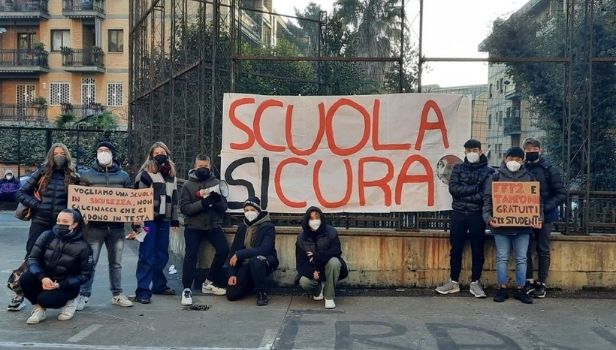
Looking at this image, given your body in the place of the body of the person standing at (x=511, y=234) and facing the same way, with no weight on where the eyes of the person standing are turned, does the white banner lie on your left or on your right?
on your right

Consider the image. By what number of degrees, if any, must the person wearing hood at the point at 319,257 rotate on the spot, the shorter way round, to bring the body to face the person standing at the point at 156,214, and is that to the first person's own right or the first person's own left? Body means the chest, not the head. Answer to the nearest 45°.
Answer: approximately 90° to the first person's own right

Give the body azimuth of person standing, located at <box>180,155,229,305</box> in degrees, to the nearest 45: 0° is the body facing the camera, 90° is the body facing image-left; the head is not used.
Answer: approximately 0°

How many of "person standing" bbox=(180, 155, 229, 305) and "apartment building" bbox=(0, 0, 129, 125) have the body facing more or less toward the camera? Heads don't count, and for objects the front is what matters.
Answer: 2

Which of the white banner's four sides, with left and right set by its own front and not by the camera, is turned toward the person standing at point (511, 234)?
left

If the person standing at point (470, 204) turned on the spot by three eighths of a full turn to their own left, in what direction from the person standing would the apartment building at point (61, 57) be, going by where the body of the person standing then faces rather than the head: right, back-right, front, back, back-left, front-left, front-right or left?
left

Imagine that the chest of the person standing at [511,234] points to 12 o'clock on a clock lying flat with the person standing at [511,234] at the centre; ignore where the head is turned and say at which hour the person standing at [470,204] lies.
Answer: the person standing at [470,204] is roughly at 3 o'clock from the person standing at [511,234].

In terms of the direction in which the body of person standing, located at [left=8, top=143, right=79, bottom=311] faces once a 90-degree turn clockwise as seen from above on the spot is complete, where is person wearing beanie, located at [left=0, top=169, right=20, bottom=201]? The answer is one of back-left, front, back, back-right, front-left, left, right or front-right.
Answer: right

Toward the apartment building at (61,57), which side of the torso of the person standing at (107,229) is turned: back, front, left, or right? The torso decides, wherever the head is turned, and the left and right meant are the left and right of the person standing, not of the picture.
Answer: back

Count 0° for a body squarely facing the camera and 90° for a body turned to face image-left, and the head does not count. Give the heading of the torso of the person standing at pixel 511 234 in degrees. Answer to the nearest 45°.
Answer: approximately 0°

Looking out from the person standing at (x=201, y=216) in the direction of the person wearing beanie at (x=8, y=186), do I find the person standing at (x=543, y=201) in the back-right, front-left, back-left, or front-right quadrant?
back-right
